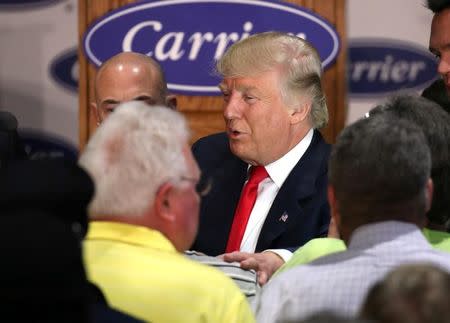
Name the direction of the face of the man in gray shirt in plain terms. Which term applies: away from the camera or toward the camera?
away from the camera

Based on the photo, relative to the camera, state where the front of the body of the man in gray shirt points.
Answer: away from the camera

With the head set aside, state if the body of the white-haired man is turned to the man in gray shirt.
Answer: no

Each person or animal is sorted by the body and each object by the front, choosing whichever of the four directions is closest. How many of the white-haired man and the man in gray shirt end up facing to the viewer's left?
0

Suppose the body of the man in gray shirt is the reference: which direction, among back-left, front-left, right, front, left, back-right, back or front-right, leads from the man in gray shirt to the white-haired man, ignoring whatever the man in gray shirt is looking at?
left

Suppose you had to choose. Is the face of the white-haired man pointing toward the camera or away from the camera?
away from the camera

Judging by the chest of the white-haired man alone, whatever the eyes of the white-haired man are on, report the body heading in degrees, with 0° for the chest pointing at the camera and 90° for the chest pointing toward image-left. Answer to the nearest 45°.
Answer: approximately 225°
